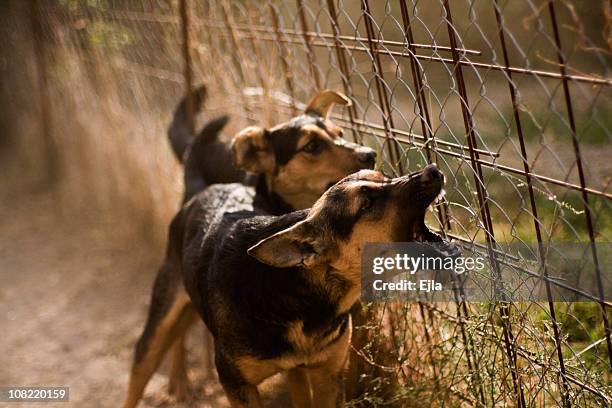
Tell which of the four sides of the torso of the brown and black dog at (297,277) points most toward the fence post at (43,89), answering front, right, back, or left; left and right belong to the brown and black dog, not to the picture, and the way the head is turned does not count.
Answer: back

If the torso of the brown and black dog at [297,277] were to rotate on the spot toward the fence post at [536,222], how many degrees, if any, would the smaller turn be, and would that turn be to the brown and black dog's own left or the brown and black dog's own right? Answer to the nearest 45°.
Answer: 0° — it already faces it

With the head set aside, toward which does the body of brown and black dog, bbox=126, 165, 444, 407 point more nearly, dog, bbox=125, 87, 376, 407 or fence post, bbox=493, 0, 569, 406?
the fence post

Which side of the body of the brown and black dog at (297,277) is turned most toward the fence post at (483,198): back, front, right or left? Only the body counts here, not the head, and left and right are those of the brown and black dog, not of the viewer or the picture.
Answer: front

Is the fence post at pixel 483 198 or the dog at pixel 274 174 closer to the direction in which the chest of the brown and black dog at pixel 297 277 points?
the fence post

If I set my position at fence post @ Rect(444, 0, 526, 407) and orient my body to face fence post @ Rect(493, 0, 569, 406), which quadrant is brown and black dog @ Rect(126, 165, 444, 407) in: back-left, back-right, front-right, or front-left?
back-right
